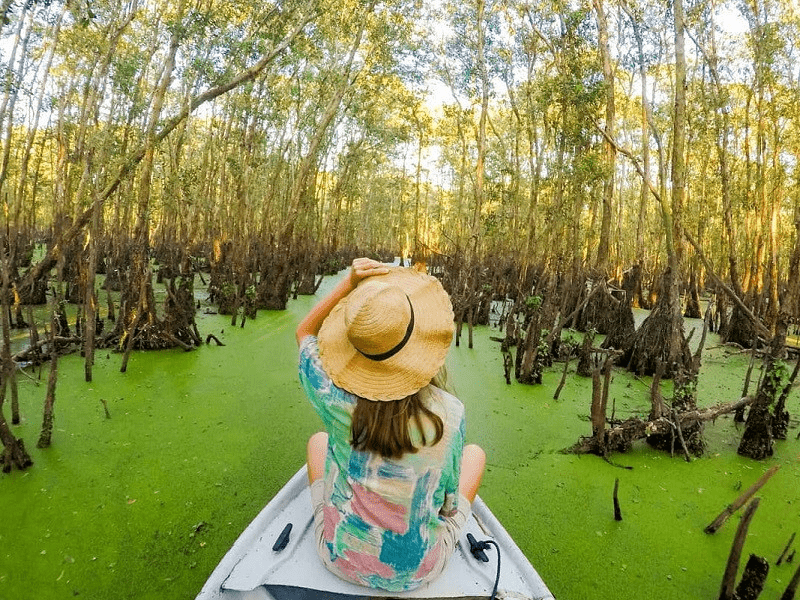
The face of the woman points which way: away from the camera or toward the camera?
away from the camera

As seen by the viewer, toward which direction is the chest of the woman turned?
away from the camera

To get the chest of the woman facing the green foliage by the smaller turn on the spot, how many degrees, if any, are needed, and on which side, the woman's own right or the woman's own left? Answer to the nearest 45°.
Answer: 0° — they already face it
